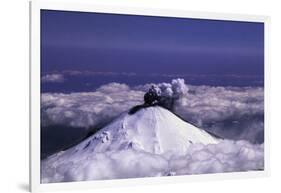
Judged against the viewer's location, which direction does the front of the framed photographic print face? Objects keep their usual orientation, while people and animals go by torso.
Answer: facing the viewer and to the right of the viewer
